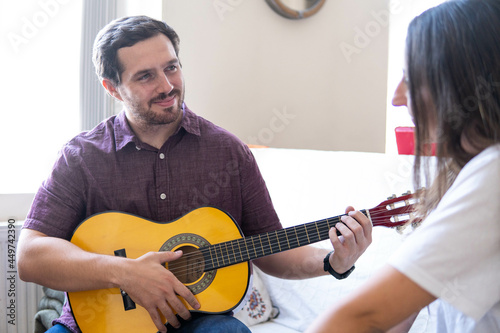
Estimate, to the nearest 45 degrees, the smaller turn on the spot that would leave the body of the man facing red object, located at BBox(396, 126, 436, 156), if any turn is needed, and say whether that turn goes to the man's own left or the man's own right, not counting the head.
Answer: approximately 90° to the man's own left

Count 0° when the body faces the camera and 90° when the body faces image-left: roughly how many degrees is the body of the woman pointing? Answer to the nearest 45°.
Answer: approximately 90°

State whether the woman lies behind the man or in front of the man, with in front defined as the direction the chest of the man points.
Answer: in front

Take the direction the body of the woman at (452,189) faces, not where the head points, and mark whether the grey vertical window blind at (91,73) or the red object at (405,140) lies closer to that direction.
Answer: the grey vertical window blind

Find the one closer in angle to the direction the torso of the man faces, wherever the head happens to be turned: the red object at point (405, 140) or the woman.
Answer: the woman

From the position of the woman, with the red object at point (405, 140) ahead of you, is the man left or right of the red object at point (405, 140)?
left

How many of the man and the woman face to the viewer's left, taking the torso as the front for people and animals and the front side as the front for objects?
1

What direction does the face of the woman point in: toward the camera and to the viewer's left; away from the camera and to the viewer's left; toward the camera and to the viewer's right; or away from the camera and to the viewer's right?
away from the camera and to the viewer's left

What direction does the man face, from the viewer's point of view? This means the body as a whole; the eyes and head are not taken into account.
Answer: toward the camera

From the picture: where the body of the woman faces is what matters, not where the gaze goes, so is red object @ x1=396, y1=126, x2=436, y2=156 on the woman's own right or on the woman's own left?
on the woman's own right
